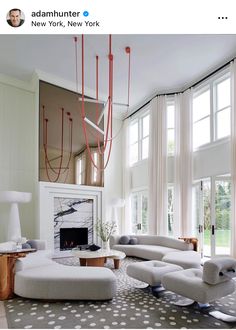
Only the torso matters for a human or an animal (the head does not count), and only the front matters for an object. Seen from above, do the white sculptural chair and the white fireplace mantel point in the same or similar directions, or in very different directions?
very different directions

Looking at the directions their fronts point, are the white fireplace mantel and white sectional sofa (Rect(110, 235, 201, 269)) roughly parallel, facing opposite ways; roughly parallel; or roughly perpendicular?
roughly perpendicular

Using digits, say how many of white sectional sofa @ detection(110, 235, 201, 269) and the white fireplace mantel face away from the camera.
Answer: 0

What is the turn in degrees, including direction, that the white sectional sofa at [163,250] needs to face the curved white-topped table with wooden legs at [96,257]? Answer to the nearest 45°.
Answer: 0° — it already faces it

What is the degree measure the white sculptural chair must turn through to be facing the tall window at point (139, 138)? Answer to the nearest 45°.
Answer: approximately 45° to its right

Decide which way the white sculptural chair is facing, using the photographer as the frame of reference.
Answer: facing away from the viewer and to the left of the viewer

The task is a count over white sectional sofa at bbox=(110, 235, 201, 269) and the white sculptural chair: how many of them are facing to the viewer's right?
0

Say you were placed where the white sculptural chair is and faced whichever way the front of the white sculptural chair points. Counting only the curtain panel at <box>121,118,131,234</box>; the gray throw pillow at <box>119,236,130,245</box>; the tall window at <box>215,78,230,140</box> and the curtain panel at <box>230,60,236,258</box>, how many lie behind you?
0

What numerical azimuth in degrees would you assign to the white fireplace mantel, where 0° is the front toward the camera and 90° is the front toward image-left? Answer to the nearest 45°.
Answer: approximately 315°

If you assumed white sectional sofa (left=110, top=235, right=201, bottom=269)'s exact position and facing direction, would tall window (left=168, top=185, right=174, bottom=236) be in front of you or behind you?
behind

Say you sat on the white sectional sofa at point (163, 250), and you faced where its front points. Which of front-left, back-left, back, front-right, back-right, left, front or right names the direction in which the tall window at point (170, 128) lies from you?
back-right

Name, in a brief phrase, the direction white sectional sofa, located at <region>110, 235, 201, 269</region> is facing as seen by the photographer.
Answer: facing the viewer and to the left of the viewer
